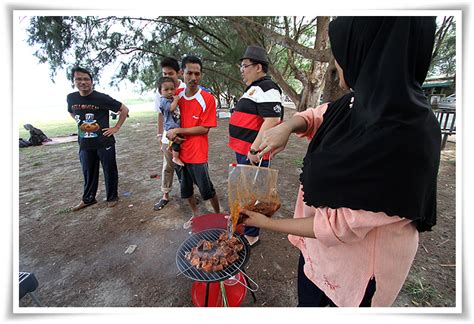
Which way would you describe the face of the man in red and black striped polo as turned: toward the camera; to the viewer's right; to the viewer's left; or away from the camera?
to the viewer's left

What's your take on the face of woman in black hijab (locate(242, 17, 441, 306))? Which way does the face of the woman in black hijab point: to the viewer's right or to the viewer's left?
to the viewer's left

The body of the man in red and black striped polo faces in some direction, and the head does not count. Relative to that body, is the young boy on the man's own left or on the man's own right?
on the man's own right

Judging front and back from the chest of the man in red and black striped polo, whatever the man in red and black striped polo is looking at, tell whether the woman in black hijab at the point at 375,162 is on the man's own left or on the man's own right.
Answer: on the man's own left

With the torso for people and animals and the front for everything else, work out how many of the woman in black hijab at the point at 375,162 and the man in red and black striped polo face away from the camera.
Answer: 0

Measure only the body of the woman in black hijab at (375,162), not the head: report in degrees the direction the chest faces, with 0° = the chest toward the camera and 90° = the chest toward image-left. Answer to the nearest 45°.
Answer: approximately 90°

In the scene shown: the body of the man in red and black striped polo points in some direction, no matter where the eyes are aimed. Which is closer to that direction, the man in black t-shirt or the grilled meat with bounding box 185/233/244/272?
the grilled meat

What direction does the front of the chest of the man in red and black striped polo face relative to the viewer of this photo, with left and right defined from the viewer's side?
facing the viewer and to the left of the viewer
